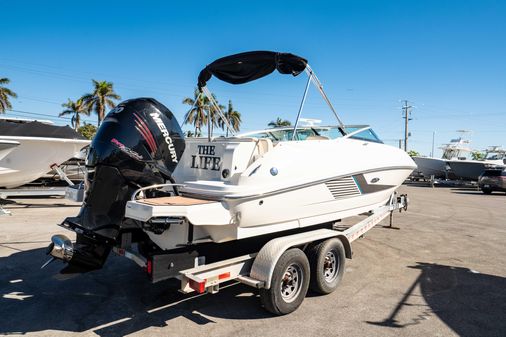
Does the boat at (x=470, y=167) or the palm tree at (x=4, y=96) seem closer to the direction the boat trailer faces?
the boat

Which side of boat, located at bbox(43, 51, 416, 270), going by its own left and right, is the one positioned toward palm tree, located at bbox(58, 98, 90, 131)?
left

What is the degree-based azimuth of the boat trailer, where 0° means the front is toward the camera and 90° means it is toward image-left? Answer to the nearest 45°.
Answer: approximately 225°

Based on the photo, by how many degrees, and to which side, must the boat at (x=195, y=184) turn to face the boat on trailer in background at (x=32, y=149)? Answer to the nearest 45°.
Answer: approximately 90° to its left

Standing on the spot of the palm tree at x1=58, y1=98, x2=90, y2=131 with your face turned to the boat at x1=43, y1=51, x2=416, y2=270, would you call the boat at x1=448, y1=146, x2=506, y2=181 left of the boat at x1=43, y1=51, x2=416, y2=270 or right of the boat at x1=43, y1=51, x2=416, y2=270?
left

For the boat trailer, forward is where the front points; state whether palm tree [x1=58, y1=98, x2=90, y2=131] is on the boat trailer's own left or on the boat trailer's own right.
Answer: on the boat trailer's own left

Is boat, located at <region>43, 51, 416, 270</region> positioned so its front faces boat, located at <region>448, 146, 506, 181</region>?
yes

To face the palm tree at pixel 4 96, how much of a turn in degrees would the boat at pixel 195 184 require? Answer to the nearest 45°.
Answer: approximately 90° to its left

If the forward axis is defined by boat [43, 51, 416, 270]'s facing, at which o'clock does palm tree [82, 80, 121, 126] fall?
The palm tree is roughly at 10 o'clock from the boat.

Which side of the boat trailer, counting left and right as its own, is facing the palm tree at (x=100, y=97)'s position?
left
